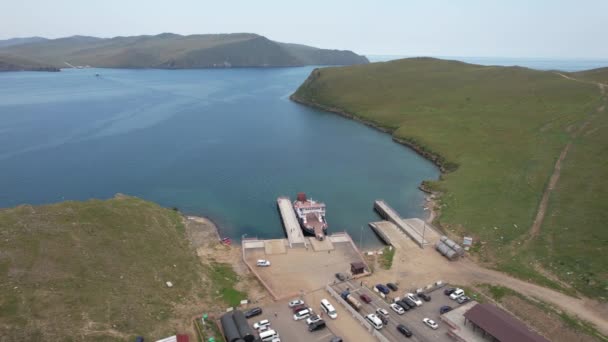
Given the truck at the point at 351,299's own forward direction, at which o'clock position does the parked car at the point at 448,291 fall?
The parked car is roughly at 4 o'clock from the truck.

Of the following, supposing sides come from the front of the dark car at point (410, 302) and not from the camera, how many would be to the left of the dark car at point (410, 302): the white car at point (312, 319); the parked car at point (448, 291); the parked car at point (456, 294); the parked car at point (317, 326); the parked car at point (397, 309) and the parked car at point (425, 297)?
3

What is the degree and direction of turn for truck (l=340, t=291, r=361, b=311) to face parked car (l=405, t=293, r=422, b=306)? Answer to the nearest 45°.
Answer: approximately 135° to its right

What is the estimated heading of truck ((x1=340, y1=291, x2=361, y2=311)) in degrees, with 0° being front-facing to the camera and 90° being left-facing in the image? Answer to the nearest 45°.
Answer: approximately 135°

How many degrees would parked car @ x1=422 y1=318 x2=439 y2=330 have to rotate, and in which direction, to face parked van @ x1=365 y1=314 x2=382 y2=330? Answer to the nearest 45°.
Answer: approximately 90° to its left

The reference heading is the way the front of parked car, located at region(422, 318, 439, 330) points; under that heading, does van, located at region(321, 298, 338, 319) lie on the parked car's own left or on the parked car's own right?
on the parked car's own left

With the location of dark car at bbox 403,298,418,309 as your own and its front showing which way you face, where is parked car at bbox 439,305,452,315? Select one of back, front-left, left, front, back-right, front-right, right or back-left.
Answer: back-right

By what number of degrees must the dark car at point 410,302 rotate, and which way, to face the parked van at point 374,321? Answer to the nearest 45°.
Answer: approximately 90° to its left

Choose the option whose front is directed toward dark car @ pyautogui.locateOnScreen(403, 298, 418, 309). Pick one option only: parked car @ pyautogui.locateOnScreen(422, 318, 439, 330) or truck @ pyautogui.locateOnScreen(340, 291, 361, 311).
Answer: the parked car

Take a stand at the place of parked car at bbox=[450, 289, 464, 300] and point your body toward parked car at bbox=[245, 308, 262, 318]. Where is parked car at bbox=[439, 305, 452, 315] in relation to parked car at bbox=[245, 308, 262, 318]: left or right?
left

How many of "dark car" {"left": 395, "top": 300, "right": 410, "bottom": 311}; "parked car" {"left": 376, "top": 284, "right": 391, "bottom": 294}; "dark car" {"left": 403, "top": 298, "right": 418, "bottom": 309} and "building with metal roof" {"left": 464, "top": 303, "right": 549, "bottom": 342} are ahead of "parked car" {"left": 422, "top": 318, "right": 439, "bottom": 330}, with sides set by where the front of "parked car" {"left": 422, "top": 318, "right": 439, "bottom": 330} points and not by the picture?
3
